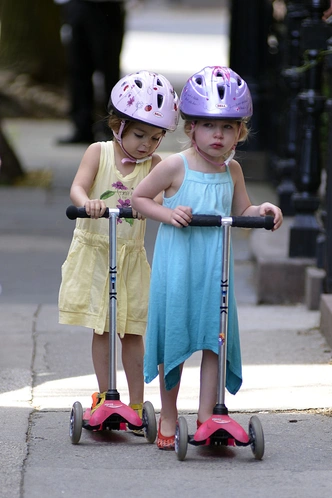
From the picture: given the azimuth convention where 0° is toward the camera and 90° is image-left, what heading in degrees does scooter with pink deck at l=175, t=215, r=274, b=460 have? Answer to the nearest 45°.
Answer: approximately 0°

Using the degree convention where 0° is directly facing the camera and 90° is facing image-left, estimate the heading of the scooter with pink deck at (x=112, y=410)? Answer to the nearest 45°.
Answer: approximately 0°

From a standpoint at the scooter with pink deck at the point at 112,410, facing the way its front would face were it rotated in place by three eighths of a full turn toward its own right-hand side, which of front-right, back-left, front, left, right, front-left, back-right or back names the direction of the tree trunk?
front-right

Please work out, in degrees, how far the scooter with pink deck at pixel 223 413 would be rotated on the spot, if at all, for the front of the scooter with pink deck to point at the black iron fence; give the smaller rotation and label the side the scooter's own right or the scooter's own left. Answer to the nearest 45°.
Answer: approximately 180°

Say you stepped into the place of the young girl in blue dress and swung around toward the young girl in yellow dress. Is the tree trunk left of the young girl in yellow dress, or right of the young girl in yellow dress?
right

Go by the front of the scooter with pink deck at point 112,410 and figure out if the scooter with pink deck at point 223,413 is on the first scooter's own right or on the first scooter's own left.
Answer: on the first scooter's own left

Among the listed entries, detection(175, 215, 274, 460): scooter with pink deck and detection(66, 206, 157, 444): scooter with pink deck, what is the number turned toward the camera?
2

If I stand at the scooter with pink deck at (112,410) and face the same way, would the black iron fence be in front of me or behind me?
behind

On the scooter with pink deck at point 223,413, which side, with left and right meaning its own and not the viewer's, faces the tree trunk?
back
